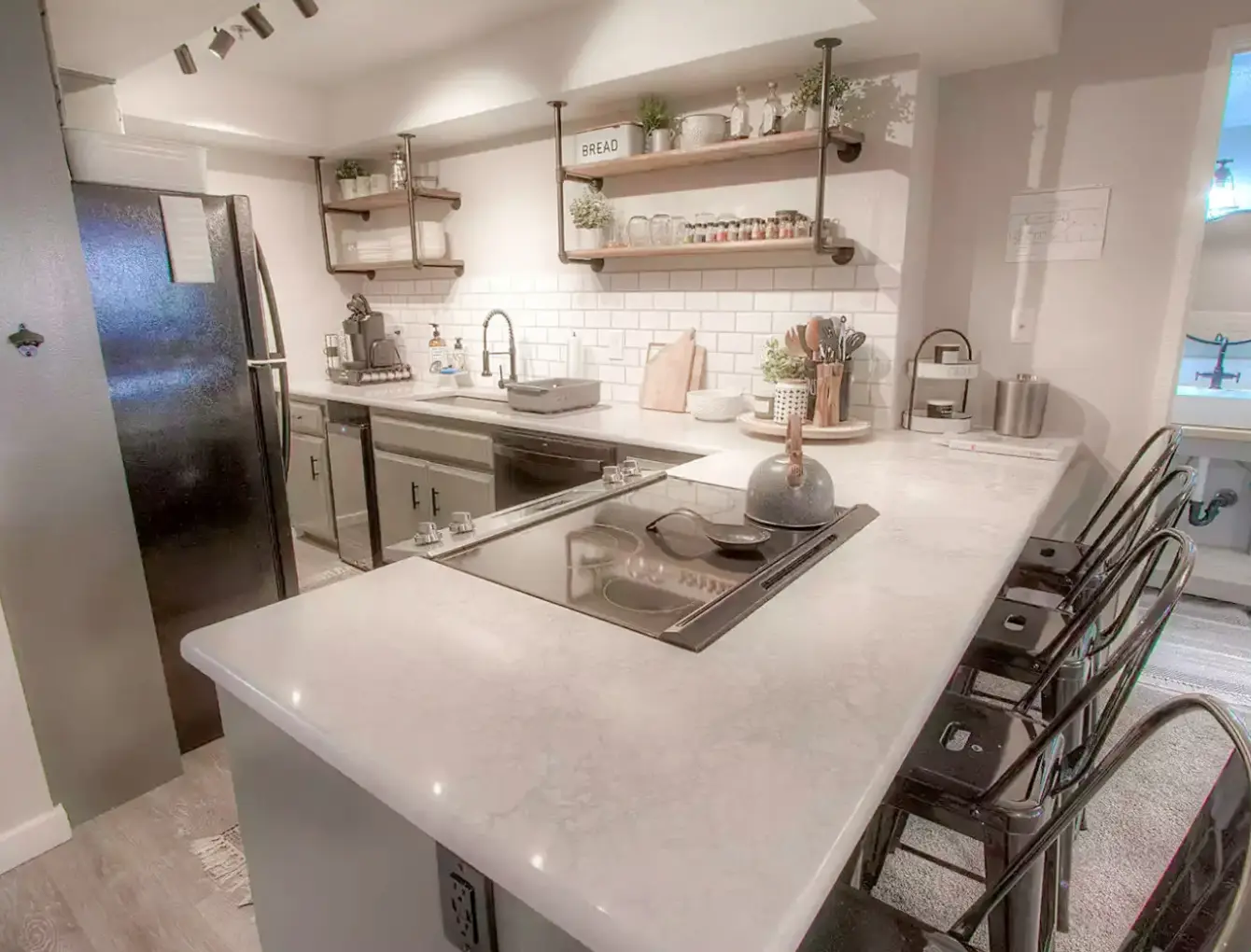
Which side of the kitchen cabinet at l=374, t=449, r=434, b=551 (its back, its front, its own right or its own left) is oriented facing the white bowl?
left

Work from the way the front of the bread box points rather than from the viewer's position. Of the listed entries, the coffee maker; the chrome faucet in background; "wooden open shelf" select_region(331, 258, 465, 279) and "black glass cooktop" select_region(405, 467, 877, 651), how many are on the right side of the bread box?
3

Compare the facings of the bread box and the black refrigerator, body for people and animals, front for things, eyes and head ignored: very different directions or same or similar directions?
very different directions

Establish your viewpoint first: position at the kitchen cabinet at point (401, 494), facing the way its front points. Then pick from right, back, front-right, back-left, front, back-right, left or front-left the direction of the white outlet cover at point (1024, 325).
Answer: left

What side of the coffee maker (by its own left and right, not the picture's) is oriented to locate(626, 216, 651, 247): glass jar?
left

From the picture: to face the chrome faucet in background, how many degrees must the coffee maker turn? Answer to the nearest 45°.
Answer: approximately 90° to its left

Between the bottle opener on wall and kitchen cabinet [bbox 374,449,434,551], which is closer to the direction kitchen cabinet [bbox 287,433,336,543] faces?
the bottle opener on wall

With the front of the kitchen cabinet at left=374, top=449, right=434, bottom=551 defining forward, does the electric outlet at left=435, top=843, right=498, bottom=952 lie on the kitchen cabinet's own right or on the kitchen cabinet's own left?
on the kitchen cabinet's own left

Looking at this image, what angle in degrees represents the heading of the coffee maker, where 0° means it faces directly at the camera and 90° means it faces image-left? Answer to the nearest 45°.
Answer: approximately 45°

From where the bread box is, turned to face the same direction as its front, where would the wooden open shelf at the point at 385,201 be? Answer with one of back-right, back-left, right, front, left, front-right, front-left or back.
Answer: right

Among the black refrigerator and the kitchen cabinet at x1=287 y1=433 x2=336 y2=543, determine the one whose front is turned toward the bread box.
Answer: the black refrigerator
